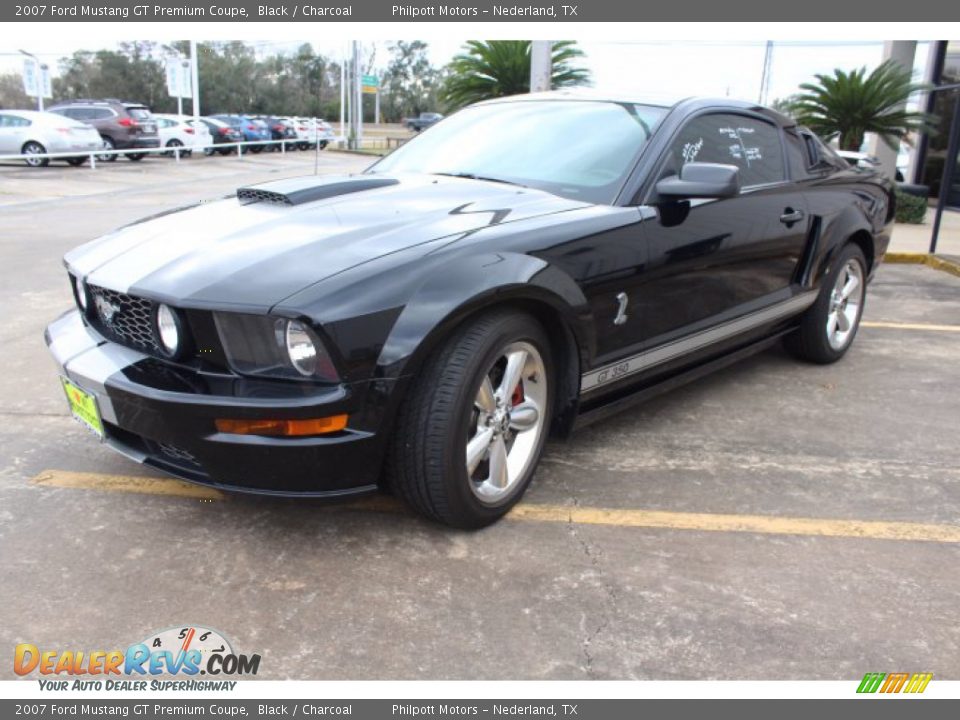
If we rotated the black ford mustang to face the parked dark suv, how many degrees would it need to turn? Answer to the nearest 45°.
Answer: approximately 90° to its right

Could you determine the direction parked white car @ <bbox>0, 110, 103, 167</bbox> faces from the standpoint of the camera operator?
facing away from the viewer and to the left of the viewer

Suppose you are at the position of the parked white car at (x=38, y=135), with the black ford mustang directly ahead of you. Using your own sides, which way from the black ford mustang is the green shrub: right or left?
left

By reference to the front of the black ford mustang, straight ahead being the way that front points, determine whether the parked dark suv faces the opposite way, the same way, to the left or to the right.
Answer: to the right

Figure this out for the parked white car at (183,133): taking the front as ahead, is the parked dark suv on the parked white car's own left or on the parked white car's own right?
on the parked white car's own left

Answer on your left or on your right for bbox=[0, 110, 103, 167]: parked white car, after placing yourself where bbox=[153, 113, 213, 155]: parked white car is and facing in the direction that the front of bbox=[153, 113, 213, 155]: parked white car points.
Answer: on your left

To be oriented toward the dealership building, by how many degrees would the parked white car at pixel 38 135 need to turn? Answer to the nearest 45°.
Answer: approximately 180°

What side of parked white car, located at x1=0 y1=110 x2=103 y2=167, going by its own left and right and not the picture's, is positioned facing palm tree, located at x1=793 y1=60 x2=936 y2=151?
back

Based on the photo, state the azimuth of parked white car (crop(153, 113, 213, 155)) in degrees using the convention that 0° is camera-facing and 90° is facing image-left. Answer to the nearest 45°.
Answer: approximately 135°

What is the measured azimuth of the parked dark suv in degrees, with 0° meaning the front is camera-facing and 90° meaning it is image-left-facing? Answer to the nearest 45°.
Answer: approximately 135°

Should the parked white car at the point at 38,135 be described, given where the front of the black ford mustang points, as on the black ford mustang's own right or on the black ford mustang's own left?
on the black ford mustang's own right
